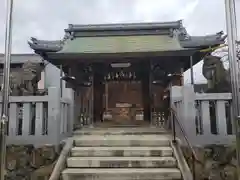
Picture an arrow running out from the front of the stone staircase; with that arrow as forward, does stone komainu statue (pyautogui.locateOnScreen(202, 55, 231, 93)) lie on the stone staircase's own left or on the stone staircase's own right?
on the stone staircase's own left

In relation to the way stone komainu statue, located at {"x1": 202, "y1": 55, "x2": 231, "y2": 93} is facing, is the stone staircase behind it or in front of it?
in front

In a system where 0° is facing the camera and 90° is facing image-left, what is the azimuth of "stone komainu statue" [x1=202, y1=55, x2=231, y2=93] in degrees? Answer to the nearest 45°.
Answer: approximately 45°

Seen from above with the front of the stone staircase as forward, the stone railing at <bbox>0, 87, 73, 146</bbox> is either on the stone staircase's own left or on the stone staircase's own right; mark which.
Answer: on the stone staircase's own right

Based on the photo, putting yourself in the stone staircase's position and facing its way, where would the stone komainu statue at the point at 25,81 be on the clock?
The stone komainu statue is roughly at 4 o'clock from the stone staircase.

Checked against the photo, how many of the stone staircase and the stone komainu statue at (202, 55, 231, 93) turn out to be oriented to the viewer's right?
0

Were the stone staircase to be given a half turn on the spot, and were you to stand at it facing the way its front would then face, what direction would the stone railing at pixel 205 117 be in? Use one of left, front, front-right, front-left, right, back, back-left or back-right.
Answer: right

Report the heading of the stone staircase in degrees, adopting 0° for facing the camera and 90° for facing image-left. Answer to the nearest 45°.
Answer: approximately 0°

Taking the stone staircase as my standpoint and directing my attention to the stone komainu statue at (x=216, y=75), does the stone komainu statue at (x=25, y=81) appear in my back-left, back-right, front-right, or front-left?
back-left

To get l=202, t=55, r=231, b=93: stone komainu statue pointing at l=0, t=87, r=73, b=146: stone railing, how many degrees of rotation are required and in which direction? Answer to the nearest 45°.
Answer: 0° — it already faces it
